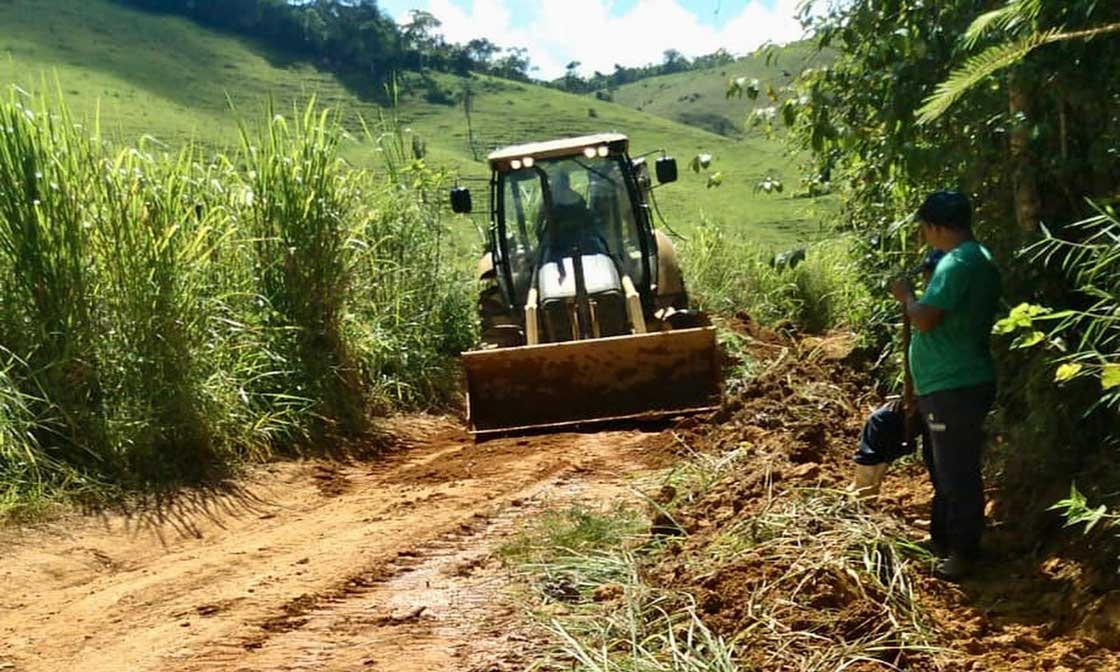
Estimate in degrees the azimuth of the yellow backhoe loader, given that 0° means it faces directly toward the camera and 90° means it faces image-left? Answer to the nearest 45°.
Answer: approximately 0°

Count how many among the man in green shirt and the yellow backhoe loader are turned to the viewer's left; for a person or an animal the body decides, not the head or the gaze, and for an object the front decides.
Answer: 1

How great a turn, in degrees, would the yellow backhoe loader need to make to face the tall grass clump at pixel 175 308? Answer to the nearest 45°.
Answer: approximately 45° to its right

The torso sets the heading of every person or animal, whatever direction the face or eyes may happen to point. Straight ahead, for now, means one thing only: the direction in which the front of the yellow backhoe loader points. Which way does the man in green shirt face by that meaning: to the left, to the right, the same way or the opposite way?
to the right

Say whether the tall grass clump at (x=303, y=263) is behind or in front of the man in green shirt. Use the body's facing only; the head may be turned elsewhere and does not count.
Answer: in front

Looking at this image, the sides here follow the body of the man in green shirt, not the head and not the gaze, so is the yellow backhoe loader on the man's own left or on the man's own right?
on the man's own right

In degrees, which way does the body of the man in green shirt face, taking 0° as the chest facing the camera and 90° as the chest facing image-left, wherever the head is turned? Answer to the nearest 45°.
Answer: approximately 90°

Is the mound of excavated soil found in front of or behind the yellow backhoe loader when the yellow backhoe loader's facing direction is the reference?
in front

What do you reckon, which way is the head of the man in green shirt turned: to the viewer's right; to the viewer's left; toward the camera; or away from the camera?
to the viewer's left
